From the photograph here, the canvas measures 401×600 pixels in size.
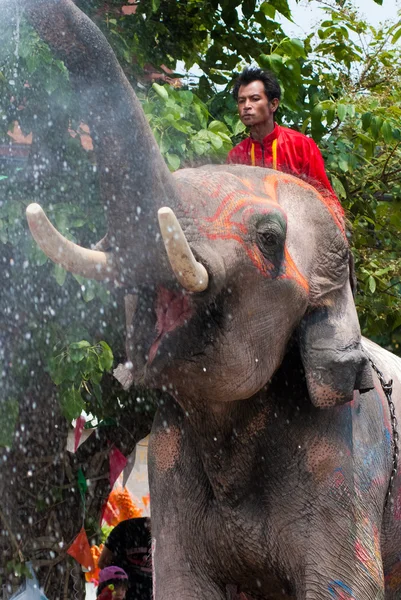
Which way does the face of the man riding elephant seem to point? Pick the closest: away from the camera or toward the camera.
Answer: toward the camera

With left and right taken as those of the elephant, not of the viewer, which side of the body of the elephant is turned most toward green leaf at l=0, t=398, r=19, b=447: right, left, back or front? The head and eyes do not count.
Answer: right
